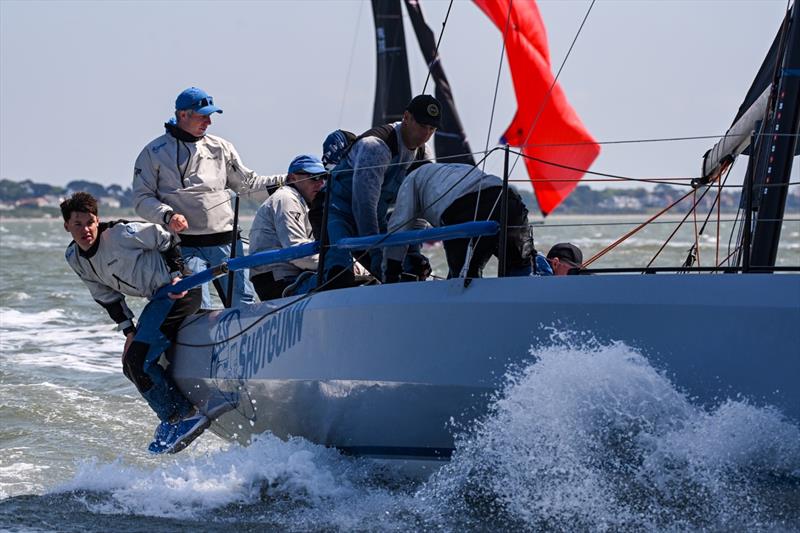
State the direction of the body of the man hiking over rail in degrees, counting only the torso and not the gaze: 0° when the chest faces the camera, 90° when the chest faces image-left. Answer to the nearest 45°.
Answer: approximately 45°

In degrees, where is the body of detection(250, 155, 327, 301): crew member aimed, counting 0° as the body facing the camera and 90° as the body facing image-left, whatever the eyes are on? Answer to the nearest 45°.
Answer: approximately 270°

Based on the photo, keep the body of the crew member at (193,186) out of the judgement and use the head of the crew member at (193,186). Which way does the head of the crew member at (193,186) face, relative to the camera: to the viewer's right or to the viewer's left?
to the viewer's right

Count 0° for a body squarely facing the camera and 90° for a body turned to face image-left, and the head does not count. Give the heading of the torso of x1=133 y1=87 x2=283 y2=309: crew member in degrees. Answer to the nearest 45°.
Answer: approximately 315°

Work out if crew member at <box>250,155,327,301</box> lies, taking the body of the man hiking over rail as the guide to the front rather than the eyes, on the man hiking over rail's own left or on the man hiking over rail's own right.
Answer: on the man hiking over rail's own left

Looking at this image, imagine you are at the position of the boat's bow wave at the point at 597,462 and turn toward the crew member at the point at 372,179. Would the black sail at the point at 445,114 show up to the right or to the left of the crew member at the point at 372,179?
right

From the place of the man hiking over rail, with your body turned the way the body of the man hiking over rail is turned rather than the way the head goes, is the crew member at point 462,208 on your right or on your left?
on your left
